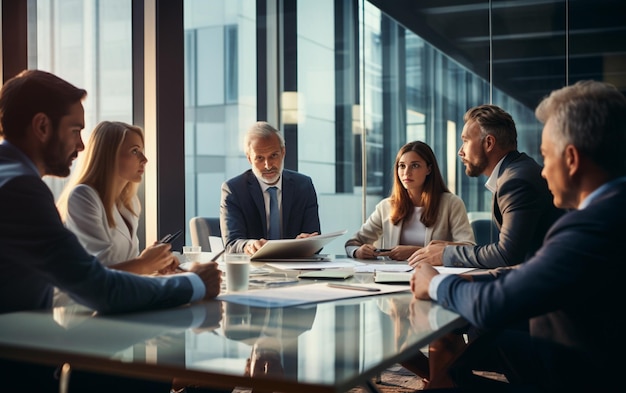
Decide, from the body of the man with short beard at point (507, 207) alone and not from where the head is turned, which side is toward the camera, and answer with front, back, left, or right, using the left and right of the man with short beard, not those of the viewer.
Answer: left

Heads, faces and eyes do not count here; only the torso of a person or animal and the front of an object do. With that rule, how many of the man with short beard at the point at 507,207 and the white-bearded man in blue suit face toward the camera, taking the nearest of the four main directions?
1

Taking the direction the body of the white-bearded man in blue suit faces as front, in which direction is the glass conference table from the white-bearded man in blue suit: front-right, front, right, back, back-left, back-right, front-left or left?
front

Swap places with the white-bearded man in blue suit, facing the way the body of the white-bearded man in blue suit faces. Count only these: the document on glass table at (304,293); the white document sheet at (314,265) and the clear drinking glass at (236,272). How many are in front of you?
3

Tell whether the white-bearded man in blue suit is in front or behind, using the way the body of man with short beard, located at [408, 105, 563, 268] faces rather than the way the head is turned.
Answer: in front

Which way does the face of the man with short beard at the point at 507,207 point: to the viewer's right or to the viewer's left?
to the viewer's left

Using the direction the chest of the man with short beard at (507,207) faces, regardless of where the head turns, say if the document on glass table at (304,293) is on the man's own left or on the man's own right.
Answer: on the man's own left

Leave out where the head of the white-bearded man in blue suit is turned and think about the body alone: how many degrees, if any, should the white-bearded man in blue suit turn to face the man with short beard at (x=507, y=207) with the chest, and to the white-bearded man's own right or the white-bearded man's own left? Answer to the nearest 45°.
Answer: approximately 45° to the white-bearded man's own left

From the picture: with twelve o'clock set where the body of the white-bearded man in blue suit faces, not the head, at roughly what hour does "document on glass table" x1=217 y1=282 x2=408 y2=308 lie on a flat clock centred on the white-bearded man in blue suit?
The document on glass table is roughly at 12 o'clock from the white-bearded man in blue suit.

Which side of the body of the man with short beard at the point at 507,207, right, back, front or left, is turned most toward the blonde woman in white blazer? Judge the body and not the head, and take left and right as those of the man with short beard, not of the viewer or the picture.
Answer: front

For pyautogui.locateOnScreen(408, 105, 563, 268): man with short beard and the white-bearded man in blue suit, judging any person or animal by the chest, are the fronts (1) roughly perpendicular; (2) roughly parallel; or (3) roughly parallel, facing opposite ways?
roughly perpendicular

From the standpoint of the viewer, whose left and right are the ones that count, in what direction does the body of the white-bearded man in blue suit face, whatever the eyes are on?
facing the viewer
